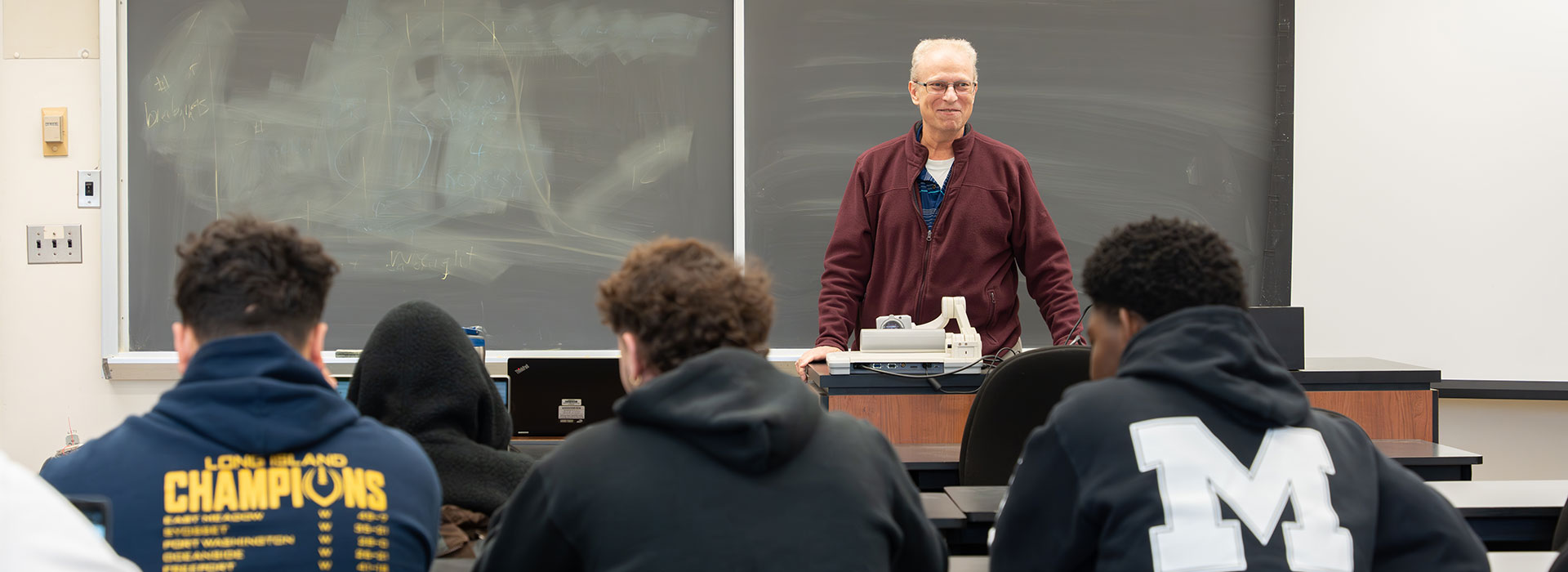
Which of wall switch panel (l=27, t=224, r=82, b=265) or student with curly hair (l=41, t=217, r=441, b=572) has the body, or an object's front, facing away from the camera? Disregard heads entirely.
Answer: the student with curly hair

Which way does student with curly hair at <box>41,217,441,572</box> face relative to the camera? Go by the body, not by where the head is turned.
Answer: away from the camera

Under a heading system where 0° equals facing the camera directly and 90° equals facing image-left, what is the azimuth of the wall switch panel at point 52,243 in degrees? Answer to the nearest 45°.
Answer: approximately 0°

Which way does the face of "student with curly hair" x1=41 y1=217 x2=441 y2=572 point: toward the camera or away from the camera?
away from the camera

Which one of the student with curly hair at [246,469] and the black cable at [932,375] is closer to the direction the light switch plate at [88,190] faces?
the student with curly hair

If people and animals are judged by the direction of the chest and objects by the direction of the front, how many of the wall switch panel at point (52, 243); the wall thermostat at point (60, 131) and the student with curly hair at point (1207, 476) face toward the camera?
2

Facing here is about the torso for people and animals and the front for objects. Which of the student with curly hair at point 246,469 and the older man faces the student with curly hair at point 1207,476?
the older man
